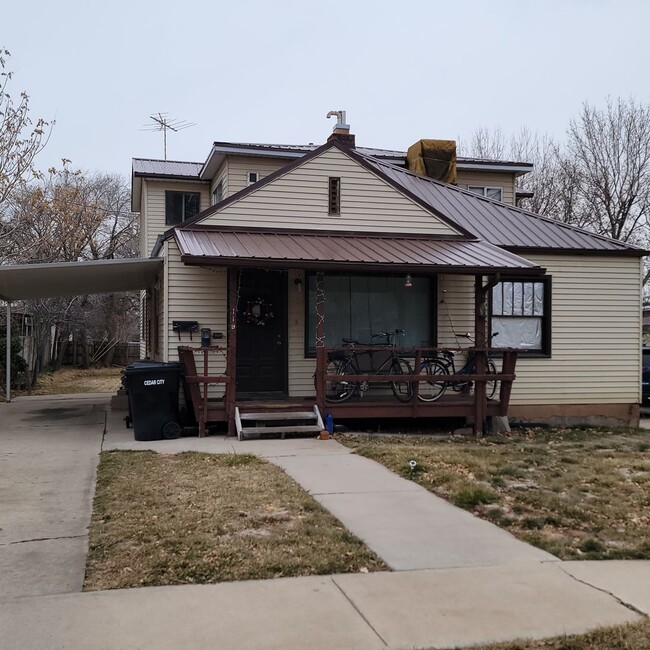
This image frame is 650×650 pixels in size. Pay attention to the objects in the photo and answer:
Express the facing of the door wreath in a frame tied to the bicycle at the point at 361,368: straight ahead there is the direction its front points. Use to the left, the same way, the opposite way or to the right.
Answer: to the right

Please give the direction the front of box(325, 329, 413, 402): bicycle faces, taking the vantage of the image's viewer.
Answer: facing to the right of the viewer

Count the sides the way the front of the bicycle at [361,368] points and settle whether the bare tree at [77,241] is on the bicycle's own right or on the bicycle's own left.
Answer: on the bicycle's own left

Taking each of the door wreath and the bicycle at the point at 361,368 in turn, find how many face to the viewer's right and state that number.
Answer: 1

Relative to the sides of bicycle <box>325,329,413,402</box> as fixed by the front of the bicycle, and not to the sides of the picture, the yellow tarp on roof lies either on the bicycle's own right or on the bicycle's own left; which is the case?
on the bicycle's own left

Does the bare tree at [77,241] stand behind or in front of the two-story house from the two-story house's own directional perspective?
behind

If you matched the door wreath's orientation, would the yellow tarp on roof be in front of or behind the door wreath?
behind

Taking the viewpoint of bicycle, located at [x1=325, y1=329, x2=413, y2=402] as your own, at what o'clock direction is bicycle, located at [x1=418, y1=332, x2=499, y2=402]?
bicycle, located at [x1=418, y1=332, x2=499, y2=402] is roughly at 11 o'clock from bicycle, located at [x1=325, y1=329, x2=413, y2=402].
